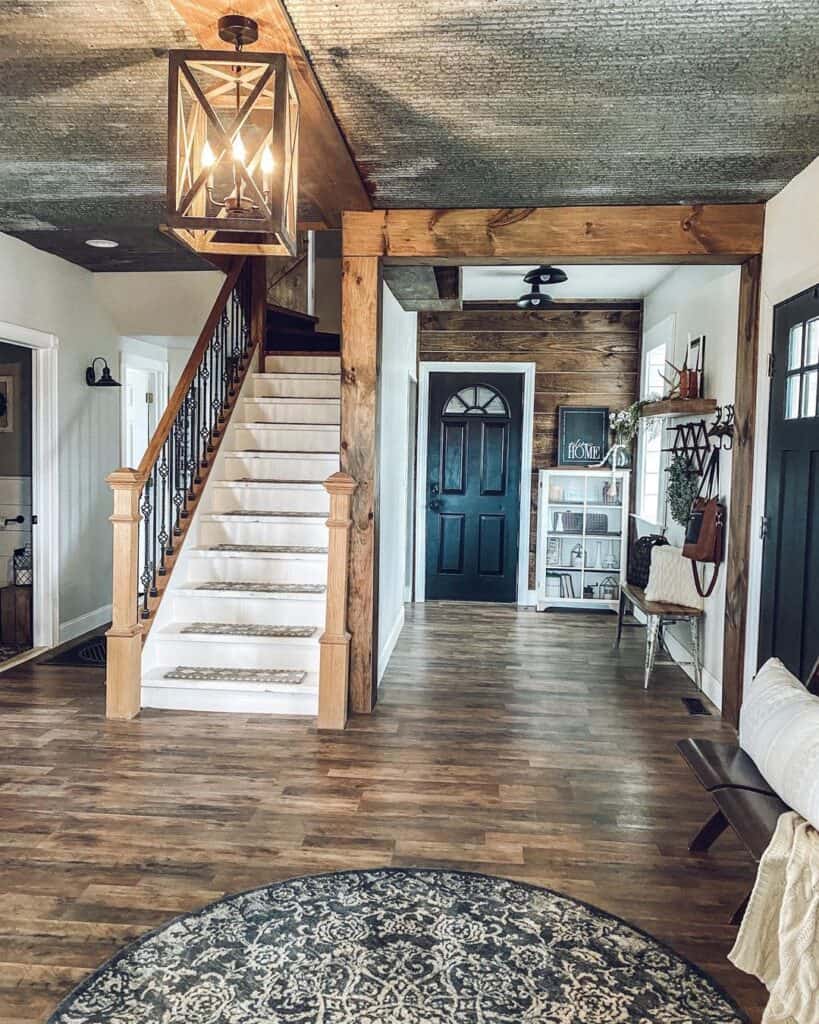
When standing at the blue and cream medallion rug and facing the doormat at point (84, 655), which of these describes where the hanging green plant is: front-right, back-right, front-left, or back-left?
front-right

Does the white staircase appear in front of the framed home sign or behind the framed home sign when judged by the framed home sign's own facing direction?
in front

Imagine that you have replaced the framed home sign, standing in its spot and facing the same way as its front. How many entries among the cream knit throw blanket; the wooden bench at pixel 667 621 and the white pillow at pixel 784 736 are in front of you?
3

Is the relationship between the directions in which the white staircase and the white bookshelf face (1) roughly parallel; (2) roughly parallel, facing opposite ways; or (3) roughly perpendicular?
roughly parallel

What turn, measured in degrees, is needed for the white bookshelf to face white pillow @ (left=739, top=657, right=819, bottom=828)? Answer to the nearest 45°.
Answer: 0° — it already faces it

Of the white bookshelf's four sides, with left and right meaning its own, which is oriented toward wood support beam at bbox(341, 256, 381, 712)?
front

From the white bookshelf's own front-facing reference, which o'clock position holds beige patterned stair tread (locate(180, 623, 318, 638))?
The beige patterned stair tread is roughly at 1 o'clock from the white bookshelf.

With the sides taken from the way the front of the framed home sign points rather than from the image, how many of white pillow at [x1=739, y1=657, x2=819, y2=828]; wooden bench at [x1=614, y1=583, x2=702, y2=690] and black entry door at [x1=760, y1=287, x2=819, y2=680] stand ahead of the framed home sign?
3

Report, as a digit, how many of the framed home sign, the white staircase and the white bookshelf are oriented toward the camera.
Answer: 3

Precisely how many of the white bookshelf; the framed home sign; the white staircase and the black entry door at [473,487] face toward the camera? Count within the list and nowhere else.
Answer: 4

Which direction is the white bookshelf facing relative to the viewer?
toward the camera

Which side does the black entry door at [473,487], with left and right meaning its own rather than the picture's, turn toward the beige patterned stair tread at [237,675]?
front

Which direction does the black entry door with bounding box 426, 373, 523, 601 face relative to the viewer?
toward the camera

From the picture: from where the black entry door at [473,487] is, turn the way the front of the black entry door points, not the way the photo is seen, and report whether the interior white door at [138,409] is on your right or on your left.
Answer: on your right

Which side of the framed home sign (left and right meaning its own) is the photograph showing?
front

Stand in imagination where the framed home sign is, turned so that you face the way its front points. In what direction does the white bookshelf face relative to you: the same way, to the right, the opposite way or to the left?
the same way

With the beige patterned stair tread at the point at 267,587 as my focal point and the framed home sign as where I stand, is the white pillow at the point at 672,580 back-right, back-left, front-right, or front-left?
front-left

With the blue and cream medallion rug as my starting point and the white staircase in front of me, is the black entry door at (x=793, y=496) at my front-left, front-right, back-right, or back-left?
front-right

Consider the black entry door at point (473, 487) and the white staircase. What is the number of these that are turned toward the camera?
2

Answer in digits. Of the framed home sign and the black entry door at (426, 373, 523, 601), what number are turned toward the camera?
2

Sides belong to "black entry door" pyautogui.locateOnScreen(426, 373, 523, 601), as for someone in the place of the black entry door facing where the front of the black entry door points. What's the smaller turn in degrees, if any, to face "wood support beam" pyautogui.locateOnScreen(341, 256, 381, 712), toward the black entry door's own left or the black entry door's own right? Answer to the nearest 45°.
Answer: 0° — it already faces it
